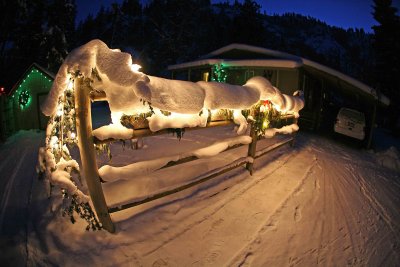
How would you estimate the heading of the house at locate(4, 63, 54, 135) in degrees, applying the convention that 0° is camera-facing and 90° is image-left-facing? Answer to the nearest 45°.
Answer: approximately 0°

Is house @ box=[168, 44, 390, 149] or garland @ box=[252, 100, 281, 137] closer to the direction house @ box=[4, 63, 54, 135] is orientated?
the garland

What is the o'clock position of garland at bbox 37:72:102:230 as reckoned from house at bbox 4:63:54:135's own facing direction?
The garland is roughly at 12 o'clock from the house.

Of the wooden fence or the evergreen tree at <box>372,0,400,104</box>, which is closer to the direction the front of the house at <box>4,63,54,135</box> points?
the wooden fence

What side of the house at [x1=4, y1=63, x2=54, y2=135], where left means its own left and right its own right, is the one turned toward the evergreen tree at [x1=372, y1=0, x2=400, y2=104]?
left

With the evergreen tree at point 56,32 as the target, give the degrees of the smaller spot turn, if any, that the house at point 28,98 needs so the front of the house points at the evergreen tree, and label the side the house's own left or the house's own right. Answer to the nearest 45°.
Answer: approximately 180°

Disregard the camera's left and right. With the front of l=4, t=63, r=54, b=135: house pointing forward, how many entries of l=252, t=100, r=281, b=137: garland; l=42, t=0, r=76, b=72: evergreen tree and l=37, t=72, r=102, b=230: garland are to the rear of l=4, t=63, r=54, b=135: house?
1

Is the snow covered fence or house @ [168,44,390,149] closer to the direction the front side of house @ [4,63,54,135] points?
the snow covered fence

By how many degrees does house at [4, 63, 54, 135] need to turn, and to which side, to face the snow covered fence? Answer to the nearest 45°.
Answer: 0° — it already faces it
